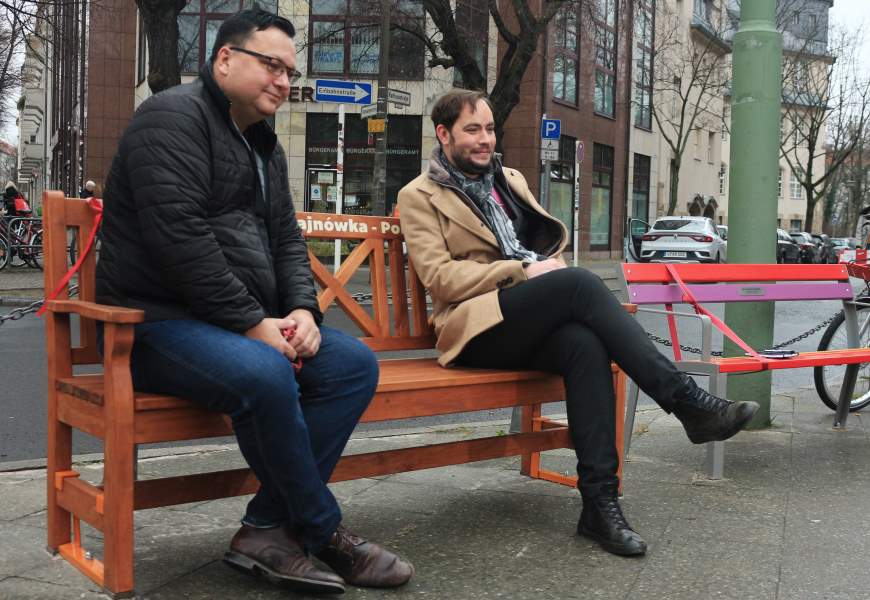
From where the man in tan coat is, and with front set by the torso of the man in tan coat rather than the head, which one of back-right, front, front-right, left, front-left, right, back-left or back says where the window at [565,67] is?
back-left

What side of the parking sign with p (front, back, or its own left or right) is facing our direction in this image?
front

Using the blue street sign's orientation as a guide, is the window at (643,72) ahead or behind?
behind

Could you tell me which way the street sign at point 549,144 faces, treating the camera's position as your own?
facing the viewer

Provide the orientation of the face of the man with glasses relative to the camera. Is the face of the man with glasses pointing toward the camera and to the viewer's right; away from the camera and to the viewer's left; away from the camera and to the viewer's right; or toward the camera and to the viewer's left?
toward the camera and to the viewer's right

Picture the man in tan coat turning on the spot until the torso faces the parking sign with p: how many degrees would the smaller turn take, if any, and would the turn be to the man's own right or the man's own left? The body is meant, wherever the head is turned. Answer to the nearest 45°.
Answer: approximately 135° to the man's own left

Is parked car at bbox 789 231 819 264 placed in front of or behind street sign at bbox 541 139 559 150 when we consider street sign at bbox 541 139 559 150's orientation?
behind

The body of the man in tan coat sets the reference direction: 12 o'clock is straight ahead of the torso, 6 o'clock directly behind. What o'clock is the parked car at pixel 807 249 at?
The parked car is roughly at 8 o'clock from the man in tan coat.

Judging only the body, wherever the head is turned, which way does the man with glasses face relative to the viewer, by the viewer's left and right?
facing the viewer and to the right of the viewer

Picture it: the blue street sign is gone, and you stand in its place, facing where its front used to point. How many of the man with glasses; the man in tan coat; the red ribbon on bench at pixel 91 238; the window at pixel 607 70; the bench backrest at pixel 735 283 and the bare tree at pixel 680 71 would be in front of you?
4
